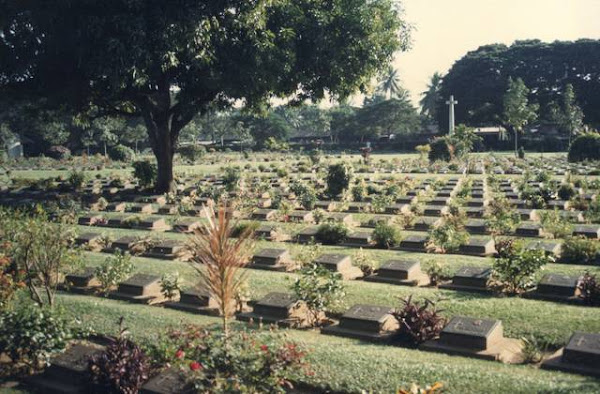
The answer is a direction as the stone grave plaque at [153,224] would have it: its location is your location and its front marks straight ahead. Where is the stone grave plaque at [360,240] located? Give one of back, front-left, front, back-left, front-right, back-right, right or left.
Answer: left

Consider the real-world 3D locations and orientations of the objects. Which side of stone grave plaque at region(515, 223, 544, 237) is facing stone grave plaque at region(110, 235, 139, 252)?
right

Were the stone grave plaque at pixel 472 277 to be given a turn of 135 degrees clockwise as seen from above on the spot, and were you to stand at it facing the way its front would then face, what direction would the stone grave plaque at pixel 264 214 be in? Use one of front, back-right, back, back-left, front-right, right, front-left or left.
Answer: front

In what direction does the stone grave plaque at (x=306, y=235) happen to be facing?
toward the camera

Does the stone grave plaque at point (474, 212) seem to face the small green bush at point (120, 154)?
no

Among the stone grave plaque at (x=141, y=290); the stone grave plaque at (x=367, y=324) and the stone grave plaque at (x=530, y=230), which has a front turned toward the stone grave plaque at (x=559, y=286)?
the stone grave plaque at (x=530, y=230)

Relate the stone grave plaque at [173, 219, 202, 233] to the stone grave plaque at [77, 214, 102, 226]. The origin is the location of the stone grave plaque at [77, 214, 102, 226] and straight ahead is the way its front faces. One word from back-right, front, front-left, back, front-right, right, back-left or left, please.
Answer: left

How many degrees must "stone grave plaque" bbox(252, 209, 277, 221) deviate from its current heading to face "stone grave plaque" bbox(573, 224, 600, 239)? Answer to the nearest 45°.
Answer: approximately 45° to its left

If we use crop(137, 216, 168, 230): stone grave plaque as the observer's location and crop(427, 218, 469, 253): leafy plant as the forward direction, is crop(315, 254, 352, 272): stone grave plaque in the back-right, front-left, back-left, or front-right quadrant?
front-right

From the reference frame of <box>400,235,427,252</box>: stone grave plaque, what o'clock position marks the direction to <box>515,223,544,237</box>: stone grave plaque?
<box>515,223,544,237</box>: stone grave plaque is roughly at 8 o'clock from <box>400,235,427,252</box>: stone grave plaque.

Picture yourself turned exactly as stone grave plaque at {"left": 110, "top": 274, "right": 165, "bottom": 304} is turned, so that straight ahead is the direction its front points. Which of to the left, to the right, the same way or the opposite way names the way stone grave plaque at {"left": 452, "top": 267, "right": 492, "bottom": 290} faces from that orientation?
the same way

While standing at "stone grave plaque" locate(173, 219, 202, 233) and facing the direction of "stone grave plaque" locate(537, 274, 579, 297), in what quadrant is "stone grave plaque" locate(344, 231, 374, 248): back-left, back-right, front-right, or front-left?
front-left

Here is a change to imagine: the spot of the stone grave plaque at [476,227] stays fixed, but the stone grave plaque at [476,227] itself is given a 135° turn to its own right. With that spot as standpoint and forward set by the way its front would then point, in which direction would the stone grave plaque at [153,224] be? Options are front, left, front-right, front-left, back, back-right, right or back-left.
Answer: front-left

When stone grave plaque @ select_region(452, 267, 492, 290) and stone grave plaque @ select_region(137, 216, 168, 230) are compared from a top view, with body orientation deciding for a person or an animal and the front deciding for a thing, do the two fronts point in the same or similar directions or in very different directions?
same or similar directions

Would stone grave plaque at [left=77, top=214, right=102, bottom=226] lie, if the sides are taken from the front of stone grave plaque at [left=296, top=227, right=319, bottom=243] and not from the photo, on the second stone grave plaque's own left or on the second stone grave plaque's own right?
on the second stone grave plaque's own right

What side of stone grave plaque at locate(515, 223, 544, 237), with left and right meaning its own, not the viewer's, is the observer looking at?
front

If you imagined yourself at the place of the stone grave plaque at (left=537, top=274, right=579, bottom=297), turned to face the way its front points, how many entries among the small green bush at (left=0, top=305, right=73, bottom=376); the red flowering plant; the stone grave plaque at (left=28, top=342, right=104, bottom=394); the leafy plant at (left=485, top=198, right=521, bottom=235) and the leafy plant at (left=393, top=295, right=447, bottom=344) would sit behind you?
1

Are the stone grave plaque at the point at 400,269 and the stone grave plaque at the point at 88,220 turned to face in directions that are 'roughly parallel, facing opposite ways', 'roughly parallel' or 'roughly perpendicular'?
roughly parallel

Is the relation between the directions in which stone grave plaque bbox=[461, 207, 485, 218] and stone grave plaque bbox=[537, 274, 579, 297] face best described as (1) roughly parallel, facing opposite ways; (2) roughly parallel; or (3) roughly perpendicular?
roughly parallel

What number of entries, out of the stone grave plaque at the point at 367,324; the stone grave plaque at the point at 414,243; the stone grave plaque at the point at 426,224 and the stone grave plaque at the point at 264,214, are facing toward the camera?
4

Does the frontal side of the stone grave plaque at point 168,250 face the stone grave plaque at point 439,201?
no

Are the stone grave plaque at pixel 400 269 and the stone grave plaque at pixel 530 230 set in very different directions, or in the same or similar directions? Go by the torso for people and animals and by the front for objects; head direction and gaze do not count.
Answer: same or similar directions

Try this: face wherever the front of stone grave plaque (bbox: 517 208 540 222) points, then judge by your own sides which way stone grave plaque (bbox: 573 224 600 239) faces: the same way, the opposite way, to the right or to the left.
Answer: the same way

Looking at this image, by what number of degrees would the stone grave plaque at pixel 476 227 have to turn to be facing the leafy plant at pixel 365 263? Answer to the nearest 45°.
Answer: approximately 45° to its right

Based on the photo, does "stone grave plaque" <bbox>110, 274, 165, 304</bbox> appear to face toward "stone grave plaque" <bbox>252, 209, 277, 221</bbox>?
no
